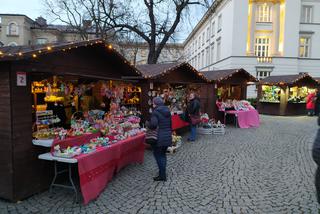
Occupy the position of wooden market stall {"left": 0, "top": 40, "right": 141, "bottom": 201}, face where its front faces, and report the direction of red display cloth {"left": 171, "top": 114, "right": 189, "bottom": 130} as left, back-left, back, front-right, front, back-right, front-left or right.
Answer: left

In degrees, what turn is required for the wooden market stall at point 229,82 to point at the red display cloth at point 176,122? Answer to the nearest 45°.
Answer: approximately 45° to its right

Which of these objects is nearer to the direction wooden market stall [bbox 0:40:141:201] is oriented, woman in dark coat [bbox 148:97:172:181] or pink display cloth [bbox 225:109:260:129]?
the woman in dark coat

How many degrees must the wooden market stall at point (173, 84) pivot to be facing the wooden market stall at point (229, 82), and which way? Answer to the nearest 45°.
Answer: approximately 90° to its left

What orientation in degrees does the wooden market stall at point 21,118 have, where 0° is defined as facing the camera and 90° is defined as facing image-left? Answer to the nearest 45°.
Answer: approximately 315°

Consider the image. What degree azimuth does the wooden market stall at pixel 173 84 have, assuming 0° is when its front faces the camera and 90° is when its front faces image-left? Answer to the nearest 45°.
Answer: approximately 315°

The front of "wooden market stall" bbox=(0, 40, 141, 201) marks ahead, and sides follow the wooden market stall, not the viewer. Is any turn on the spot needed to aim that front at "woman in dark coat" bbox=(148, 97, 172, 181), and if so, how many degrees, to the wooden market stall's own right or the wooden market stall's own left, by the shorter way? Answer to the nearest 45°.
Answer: approximately 45° to the wooden market stall's own left

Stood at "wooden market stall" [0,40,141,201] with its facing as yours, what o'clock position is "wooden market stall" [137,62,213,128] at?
"wooden market stall" [137,62,213,128] is roughly at 9 o'clock from "wooden market stall" [0,40,141,201].

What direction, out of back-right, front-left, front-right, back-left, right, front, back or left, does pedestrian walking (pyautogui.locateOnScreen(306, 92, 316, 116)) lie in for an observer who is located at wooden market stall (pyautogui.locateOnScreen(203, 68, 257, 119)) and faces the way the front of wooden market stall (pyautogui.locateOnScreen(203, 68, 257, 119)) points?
left

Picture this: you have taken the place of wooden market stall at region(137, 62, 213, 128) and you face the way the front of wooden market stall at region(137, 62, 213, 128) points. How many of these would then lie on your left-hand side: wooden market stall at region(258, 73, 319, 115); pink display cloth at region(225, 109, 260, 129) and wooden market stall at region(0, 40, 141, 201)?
2

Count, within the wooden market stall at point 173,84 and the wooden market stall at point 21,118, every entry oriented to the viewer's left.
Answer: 0

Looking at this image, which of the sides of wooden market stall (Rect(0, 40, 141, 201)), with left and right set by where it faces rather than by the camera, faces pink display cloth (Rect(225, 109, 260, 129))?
left

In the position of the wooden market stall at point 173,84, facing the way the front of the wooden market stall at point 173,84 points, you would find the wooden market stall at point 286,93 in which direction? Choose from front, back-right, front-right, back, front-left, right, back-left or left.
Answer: left

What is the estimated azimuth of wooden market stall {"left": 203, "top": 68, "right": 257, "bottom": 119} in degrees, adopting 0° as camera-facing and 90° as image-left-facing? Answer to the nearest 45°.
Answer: approximately 315°

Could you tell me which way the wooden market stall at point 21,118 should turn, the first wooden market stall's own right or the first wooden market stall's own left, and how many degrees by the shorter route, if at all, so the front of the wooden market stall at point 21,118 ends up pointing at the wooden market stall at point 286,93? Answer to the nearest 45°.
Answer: approximately 90° to the first wooden market stall's own left

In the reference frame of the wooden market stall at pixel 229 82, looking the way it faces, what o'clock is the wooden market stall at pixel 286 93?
the wooden market stall at pixel 286 93 is roughly at 9 o'clock from the wooden market stall at pixel 229 82.
